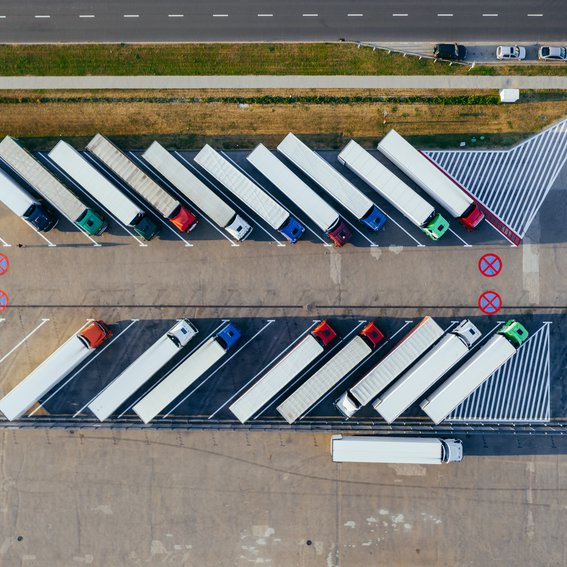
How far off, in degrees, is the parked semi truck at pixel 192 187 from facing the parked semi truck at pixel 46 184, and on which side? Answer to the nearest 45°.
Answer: approximately 135° to its right

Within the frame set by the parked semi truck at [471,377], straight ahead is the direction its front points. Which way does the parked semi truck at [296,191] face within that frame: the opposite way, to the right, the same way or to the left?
to the right

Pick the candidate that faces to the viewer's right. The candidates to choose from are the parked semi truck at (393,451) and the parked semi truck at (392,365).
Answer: the parked semi truck at (393,451)

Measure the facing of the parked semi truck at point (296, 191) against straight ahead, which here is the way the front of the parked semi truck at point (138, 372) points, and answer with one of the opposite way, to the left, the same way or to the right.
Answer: to the right

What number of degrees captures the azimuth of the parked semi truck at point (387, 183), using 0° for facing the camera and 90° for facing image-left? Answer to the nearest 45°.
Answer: approximately 315°

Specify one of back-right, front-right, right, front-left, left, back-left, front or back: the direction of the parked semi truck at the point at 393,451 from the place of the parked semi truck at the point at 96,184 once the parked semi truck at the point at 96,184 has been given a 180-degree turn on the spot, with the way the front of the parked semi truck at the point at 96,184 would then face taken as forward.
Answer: back-right

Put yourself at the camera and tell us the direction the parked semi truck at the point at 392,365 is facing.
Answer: facing the viewer and to the left of the viewer

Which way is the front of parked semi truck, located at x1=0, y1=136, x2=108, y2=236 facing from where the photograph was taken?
facing the viewer and to the right of the viewer
